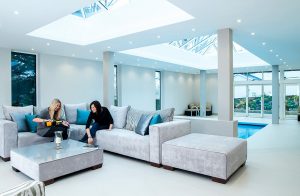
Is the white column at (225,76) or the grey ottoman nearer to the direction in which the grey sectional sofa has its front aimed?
the grey ottoman

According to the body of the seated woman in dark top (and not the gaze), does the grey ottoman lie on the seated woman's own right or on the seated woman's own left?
on the seated woman's own left

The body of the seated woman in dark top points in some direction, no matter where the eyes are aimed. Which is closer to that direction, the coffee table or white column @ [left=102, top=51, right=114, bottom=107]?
the coffee table

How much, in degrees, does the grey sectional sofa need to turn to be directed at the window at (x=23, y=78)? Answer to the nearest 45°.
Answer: approximately 135° to its right

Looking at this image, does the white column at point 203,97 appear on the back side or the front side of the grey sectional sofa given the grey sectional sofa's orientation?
on the back side

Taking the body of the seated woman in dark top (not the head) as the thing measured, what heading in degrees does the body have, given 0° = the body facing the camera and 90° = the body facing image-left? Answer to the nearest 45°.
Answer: approximately 45°

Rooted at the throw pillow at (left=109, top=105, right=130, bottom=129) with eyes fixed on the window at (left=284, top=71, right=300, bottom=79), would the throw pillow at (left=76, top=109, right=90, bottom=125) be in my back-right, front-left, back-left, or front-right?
back-left

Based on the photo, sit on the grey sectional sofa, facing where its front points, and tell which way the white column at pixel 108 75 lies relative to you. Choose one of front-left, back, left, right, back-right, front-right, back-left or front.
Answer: back

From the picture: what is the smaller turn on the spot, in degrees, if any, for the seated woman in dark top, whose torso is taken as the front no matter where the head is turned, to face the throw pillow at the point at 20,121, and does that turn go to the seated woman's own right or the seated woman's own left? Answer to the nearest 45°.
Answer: approximately 45° to the seated woman's own right

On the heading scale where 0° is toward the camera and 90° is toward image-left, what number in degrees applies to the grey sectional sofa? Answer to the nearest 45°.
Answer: approximately 0°

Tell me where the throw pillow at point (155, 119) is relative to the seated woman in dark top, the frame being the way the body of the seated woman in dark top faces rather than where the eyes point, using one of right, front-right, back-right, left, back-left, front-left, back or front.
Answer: left

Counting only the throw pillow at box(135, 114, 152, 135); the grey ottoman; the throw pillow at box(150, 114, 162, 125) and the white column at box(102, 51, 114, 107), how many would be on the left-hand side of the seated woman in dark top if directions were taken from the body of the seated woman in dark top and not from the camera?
3

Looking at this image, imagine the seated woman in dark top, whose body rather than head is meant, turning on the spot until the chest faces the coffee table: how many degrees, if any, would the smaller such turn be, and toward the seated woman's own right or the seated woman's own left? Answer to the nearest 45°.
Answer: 0° — they already face it
